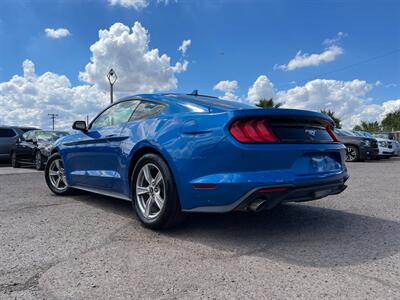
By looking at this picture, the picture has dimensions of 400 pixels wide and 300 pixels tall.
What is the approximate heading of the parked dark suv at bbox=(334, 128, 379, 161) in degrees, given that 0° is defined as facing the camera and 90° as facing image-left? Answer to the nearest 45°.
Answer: approximately 315°

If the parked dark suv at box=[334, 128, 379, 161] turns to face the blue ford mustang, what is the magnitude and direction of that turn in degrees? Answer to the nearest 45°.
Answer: approximately 45° to its right

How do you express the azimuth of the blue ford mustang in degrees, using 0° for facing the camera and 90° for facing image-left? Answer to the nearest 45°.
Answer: approximately 135°

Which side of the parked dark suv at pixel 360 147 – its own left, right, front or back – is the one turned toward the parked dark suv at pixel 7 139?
right

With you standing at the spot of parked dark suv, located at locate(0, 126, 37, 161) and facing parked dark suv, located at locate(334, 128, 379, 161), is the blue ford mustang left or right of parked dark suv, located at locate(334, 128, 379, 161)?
right

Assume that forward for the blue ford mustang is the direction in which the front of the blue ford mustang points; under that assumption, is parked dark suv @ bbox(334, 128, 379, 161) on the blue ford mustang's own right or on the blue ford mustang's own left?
on the blue ford mustang's own right
